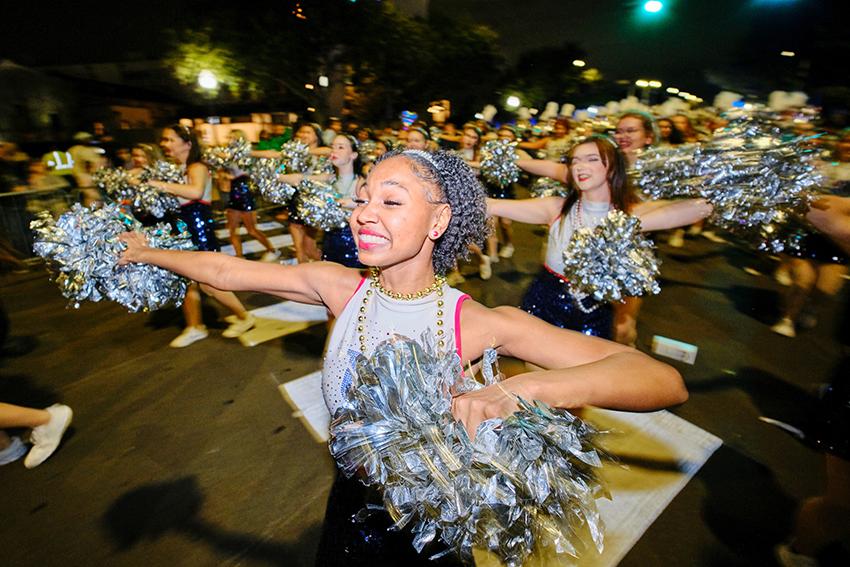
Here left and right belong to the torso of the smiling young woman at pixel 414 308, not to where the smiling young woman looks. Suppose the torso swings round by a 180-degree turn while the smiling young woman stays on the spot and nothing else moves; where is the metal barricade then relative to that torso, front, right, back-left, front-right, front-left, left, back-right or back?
left

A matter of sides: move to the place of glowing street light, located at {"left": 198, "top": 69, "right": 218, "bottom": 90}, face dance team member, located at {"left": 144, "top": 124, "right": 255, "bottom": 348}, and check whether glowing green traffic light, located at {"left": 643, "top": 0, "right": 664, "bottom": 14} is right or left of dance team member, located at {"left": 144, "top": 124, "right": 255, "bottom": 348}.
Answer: left

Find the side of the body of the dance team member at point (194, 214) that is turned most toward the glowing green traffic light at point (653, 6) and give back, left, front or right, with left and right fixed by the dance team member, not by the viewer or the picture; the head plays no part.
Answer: back

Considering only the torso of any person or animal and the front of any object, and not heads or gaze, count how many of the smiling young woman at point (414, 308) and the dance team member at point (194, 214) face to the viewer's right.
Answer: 0

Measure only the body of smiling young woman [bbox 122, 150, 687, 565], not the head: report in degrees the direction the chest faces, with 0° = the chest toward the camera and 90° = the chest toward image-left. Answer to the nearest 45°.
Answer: approximately 45°

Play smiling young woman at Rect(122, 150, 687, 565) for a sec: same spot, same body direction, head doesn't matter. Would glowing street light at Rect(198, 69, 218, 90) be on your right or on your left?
on your right
